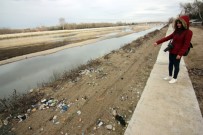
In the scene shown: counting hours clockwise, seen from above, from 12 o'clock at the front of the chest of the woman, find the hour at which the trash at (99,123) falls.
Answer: The trash is roughly at 12 o'clock from the woman.

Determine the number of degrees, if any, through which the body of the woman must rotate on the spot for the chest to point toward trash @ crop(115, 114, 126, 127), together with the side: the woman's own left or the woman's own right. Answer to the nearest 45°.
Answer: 0° — they already face it

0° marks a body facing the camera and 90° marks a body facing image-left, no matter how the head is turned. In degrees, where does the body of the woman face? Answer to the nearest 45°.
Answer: approximately 45°
